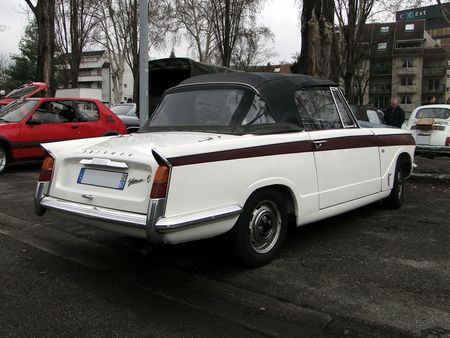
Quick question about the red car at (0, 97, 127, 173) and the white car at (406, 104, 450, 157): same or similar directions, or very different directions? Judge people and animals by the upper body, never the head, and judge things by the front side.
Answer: very different directions

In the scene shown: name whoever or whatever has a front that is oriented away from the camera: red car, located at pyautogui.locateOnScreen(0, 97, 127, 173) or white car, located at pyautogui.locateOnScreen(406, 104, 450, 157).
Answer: the white car

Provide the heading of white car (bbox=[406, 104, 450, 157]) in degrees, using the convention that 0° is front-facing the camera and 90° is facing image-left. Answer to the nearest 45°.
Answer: approximately 180°

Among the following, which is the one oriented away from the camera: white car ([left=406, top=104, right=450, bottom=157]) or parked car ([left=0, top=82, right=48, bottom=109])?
the white car

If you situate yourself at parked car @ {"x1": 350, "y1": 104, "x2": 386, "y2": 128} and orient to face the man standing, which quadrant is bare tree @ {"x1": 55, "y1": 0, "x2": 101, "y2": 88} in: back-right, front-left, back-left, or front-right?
back-left

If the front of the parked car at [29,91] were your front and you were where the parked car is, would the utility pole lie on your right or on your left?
on your left

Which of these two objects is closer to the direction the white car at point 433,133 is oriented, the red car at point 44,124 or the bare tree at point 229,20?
the bare tree

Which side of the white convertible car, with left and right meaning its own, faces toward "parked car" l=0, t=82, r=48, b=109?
left

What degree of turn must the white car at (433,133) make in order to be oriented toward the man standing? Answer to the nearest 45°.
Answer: approximately 45° to its left

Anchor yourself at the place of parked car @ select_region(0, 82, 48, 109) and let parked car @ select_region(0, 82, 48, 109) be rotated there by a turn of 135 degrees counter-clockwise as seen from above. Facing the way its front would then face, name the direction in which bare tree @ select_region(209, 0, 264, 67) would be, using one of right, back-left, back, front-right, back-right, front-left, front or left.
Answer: front-left

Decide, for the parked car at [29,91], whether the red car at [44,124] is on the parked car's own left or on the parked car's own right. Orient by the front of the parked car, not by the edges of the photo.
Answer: on the parked car's own left

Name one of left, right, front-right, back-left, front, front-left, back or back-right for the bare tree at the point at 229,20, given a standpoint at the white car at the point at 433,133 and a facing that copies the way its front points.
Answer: front-left

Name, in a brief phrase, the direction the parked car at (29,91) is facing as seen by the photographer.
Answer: facing the viewer and to the left of the viewer

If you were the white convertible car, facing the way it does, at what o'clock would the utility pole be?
The utility pole is roughly at 10 o'clock from the white convertible car.

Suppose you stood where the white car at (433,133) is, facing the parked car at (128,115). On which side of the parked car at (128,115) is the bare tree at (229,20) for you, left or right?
right
